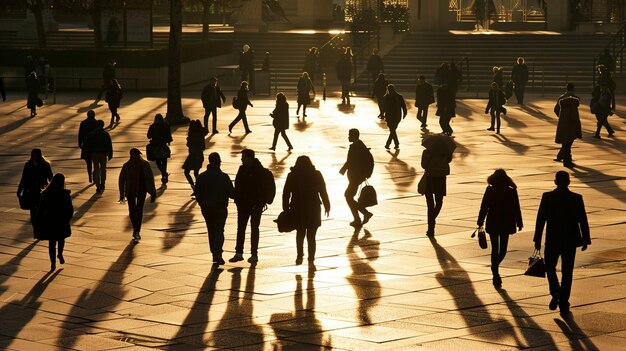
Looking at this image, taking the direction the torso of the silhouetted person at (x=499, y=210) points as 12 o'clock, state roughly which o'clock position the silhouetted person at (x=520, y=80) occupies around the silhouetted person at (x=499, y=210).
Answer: the silhouetted person at (x=520, y=80) is roughly at 6 o'clock from the silhouetted person at (x=499, y=210).

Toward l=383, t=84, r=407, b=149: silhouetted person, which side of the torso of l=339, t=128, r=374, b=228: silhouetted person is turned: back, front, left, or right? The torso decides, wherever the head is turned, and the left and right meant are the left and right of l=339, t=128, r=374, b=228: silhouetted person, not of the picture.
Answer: right

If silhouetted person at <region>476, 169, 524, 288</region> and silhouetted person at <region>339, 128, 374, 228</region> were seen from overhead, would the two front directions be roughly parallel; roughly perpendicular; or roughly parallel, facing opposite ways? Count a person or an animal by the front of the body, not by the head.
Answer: roughly perpendicular

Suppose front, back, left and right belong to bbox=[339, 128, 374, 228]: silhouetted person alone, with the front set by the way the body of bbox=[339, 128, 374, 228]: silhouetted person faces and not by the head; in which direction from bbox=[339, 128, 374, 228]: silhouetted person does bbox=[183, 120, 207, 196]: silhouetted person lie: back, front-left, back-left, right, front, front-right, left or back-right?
front-right

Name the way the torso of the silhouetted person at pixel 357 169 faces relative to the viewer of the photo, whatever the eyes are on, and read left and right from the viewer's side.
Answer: facing to the left of the viewer

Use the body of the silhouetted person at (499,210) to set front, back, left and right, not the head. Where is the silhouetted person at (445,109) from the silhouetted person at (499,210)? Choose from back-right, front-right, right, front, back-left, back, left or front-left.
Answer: back

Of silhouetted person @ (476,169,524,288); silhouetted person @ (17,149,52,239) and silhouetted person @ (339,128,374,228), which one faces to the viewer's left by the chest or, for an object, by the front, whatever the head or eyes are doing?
silhouetted person @ (339,128,374,228)

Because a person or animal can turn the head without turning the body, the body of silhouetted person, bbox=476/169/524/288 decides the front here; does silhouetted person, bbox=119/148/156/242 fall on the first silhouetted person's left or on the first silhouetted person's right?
on the first silhouetted person's right

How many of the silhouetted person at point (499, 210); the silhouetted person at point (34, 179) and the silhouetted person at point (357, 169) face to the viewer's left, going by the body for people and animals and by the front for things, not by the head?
1
